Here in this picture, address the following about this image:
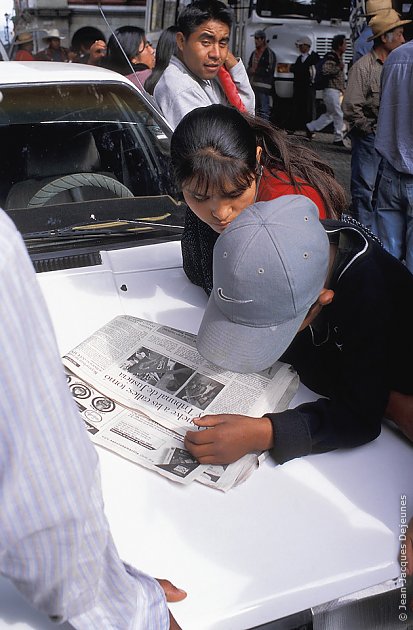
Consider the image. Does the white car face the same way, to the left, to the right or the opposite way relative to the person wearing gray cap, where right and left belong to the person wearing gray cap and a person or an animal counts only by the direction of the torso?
to the left

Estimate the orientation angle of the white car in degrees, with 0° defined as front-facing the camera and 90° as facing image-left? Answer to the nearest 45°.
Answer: approximately 315°

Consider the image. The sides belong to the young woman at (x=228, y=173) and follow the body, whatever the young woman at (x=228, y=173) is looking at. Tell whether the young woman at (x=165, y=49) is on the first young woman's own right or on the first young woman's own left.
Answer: on the first young woman's own right

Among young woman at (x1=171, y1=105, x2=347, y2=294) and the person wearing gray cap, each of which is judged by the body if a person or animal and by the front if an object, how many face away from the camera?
0

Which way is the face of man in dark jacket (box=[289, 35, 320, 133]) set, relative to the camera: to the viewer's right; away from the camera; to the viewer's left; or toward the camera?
toward the camera

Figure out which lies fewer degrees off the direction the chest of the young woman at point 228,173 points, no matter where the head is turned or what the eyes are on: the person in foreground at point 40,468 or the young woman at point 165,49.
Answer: the person in foreground

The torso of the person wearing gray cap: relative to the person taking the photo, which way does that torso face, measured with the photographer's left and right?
facing the viewer and to the left of the viewer

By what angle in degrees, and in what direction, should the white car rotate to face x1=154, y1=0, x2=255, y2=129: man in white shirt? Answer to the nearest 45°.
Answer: approximately 135° to its left

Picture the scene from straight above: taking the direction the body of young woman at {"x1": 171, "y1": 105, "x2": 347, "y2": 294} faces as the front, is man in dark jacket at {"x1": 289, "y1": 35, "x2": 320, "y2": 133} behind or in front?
behind

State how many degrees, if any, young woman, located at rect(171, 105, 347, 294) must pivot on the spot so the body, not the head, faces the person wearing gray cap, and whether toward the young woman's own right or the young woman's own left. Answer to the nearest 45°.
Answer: approximately 45° to the young woman's own left

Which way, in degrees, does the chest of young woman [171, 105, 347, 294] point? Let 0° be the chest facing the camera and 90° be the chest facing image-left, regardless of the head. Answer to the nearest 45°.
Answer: approximately 45°

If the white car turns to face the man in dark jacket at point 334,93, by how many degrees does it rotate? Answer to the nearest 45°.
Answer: approximately 135° to its left
